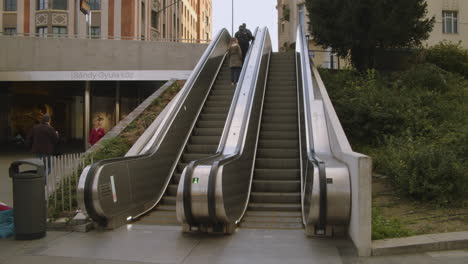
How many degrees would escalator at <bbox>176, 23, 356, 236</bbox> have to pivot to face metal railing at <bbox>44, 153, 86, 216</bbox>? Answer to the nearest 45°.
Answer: approximately 90° to its right

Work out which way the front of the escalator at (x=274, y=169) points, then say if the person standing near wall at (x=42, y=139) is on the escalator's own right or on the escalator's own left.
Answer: on the escalator's own right

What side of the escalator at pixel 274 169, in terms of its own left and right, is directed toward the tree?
back

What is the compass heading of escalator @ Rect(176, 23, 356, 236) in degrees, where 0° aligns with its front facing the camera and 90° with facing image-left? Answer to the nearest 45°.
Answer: approximately 0°

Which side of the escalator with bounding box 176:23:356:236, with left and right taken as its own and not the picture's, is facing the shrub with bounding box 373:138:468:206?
left

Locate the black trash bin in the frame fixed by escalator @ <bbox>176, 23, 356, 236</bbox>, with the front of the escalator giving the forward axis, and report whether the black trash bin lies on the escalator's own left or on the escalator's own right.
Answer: on the escalator's own right

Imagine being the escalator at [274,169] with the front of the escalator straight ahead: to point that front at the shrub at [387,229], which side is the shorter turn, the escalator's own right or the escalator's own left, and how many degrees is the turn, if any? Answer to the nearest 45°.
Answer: approximately 45° to the escalator's own left

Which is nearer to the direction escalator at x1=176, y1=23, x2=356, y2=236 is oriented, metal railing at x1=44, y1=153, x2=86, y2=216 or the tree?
the metal railing
